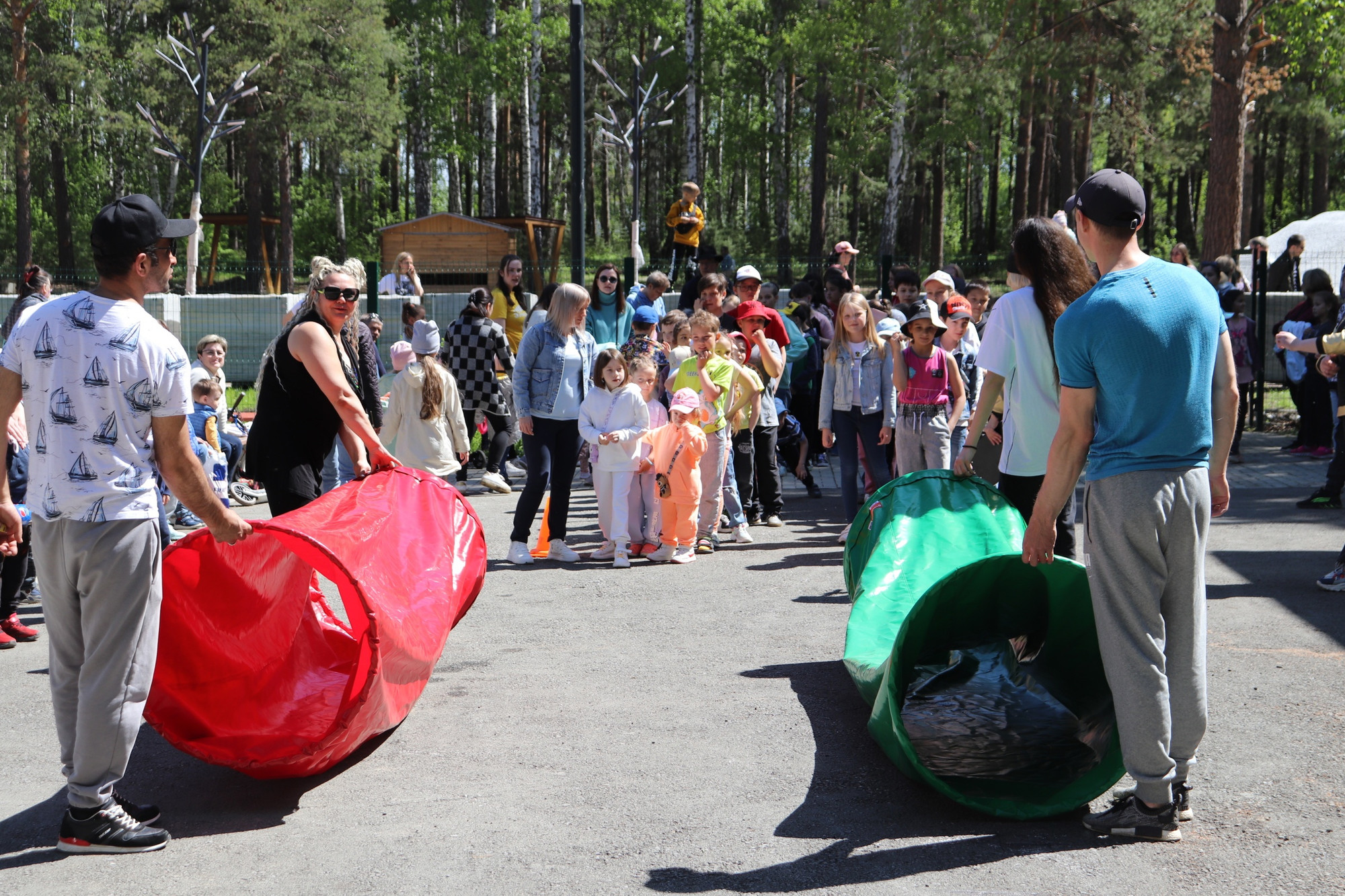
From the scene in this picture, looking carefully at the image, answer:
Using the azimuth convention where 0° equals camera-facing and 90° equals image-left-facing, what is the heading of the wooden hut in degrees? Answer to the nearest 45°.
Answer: approximately 0°

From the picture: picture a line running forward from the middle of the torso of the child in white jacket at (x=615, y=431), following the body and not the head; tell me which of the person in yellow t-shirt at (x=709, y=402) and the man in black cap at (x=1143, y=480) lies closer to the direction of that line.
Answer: the man in black cap

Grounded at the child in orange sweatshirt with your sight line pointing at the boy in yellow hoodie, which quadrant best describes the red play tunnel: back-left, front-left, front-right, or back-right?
back-left

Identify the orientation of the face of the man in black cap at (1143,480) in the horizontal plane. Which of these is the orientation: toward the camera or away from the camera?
away from the camera

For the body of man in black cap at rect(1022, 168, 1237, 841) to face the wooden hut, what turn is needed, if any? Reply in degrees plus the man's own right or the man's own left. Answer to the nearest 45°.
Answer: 0° — they already face it

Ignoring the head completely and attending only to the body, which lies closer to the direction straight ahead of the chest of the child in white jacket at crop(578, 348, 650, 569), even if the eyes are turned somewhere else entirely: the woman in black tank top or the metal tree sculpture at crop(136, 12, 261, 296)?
the woman in black tank top

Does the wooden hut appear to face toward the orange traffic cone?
yes

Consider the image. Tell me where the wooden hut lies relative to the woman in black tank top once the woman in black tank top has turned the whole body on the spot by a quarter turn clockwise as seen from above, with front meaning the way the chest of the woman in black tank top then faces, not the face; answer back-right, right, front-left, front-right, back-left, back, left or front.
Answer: back-right

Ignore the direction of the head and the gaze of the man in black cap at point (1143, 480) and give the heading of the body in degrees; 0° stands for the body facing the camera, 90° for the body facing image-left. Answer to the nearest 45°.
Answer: approximately 135°
